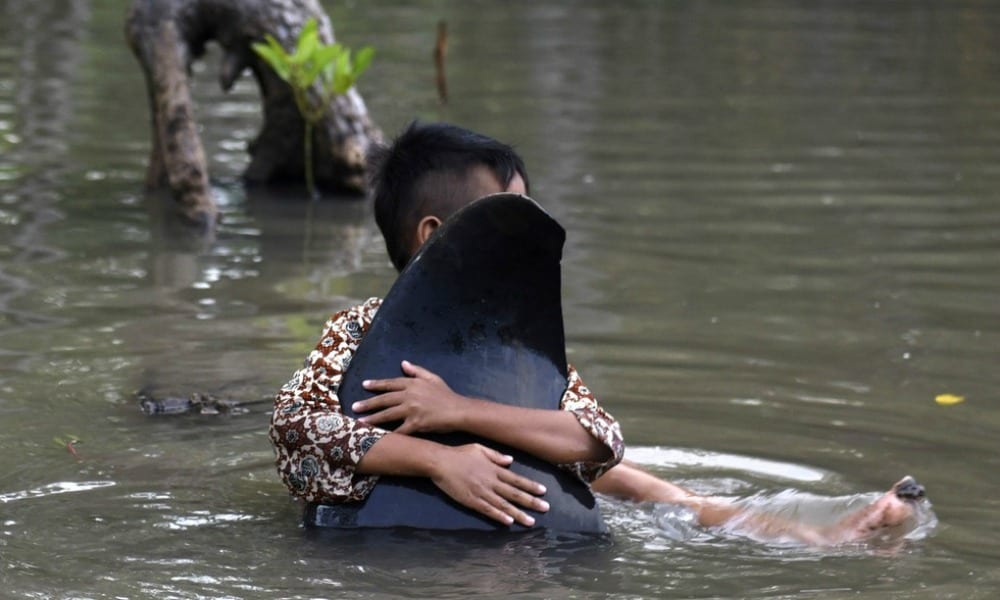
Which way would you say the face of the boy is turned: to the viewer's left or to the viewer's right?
to the viewer's right

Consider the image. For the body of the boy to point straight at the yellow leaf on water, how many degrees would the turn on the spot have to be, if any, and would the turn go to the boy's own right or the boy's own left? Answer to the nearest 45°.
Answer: approximately 90° to the boy's own left

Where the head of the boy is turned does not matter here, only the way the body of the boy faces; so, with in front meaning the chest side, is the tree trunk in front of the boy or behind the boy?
behind

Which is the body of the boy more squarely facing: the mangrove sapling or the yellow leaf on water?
the yellow leaf on water

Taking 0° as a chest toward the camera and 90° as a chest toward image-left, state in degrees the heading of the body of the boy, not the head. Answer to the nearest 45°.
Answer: approximately 315°

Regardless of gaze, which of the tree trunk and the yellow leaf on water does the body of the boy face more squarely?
the yellow leaf on water
